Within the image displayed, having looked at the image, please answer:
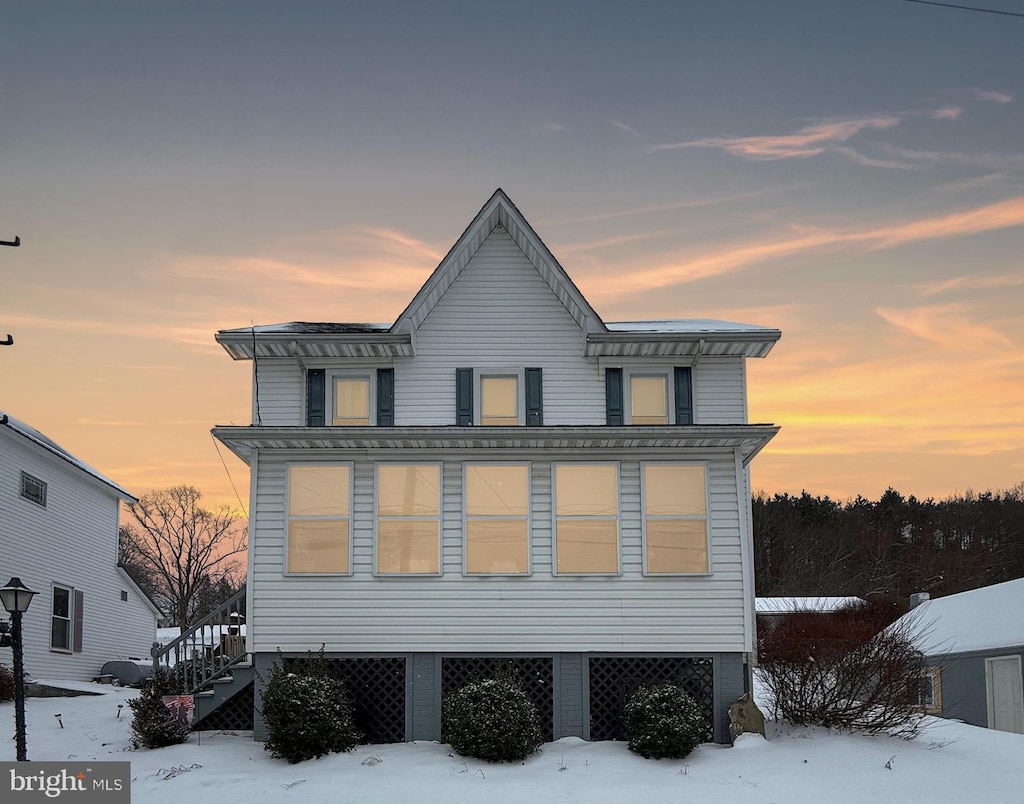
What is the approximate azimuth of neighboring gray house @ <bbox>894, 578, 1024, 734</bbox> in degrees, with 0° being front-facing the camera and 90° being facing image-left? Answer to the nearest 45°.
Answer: approximately 45°

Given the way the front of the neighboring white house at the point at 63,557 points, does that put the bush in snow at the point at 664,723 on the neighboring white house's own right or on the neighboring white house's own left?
on the neighboring white house's own left

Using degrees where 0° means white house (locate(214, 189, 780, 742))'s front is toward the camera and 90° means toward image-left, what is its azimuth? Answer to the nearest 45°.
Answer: approximately 0°

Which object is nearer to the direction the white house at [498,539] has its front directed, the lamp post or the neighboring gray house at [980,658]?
the lamp post

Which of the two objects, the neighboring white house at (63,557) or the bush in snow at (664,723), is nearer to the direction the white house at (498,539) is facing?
the bush in snow

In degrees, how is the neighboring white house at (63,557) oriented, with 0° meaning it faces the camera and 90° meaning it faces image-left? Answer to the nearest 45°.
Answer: approximately 45°

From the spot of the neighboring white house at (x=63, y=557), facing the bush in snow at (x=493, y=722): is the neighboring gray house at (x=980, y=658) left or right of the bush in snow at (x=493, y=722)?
left

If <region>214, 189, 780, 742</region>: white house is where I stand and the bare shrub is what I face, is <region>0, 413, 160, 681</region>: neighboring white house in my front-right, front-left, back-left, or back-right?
back-left
